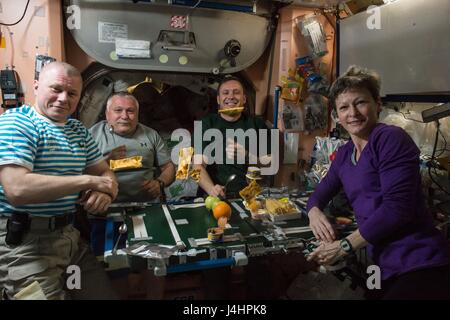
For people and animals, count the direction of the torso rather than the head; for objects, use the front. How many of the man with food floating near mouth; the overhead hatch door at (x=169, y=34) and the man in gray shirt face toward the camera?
3

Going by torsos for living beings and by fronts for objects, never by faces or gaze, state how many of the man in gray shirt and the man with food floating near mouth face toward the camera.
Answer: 2

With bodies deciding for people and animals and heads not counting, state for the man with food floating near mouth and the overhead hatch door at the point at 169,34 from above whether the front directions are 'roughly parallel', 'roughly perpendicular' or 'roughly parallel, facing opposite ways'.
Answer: roughly parallel

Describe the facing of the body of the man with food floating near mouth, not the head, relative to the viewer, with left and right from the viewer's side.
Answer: facing the viewer

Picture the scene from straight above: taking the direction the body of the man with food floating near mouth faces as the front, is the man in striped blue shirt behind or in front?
in front

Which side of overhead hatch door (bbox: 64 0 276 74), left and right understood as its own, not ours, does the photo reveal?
front

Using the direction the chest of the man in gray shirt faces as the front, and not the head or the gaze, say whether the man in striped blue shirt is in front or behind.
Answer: in front

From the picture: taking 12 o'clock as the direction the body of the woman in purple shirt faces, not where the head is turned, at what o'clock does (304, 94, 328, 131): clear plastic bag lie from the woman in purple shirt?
The clear plastic bag is roughly at 4 o'clock from the woman in purple shirt.

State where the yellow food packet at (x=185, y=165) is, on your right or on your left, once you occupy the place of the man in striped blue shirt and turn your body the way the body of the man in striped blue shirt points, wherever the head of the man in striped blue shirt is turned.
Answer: on your left

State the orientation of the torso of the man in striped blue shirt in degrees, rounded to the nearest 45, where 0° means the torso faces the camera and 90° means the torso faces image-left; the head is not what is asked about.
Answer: approximately 315°

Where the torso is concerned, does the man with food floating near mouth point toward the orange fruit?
yes

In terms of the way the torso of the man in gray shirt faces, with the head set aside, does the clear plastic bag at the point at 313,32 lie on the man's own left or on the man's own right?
on the man's own left
